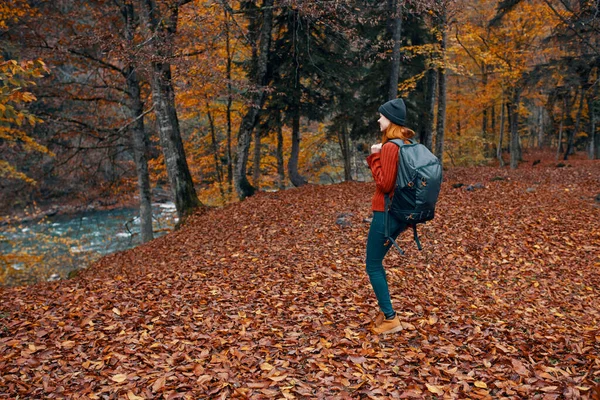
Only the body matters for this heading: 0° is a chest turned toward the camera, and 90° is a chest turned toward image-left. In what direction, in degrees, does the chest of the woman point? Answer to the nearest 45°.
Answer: approximately 90°

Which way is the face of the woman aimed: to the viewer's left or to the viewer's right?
to the viewer's left

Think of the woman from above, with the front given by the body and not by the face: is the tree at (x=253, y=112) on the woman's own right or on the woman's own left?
on the woman's own right
